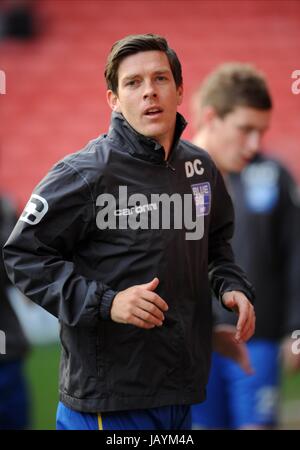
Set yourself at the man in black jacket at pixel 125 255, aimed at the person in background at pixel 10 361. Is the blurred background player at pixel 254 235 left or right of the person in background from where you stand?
right

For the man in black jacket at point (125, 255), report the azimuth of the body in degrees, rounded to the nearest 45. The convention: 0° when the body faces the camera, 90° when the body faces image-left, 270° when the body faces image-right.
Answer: approximately 315°

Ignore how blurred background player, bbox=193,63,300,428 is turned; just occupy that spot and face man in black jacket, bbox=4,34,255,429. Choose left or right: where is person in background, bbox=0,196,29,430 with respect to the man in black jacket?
right

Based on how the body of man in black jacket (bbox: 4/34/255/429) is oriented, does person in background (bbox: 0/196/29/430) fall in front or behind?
behind

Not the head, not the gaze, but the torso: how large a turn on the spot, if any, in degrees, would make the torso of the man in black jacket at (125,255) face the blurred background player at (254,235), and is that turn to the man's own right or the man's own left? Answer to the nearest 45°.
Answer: approximately 135° to the man's own left
